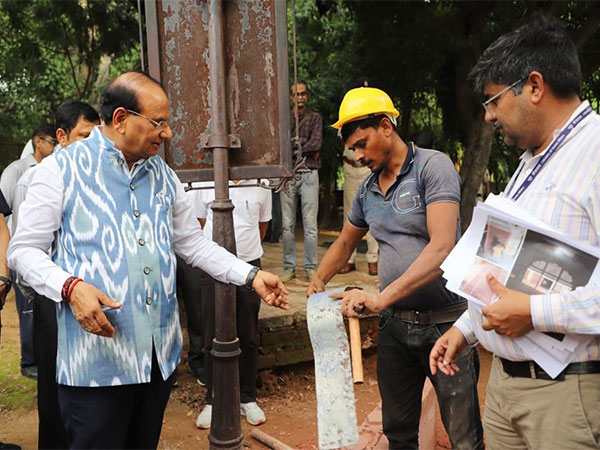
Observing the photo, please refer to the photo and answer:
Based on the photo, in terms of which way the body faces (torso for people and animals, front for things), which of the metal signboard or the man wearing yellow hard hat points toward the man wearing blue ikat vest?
the man wearing yellow hard hat

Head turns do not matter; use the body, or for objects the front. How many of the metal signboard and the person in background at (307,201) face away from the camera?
1

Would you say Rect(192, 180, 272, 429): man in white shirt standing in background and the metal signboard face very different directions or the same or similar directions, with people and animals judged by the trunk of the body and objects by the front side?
very different directions

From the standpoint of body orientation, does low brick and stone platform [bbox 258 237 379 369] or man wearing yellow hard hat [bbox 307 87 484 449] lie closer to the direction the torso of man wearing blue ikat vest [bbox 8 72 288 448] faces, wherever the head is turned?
the man wearing yellow hard hat

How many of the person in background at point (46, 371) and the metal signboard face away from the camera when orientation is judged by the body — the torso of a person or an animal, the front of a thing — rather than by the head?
1

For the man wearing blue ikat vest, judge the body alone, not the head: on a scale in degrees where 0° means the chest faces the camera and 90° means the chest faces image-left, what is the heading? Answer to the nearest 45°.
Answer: approximately 315°

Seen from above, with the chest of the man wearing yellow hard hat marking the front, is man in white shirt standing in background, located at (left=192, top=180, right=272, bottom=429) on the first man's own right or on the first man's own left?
on the first man's own right

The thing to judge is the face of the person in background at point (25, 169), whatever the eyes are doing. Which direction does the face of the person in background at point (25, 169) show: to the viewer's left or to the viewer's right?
to the viewer's right

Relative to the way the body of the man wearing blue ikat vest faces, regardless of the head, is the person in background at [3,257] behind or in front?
behind

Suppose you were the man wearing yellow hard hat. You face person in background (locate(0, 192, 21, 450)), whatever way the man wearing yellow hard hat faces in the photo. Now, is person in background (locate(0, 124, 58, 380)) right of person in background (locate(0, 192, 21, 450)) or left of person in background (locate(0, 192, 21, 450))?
right

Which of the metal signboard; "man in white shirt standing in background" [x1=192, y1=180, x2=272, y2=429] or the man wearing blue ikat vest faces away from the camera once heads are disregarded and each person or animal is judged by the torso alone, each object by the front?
the metal signboard

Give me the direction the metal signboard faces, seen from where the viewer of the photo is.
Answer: facing away from the viewer

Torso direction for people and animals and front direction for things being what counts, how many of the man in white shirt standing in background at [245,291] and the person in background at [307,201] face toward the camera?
2

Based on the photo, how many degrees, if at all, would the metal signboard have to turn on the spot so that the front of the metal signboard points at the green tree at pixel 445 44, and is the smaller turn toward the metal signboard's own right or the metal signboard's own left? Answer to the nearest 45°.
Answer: approximately 45° to the metal signboard's own right
